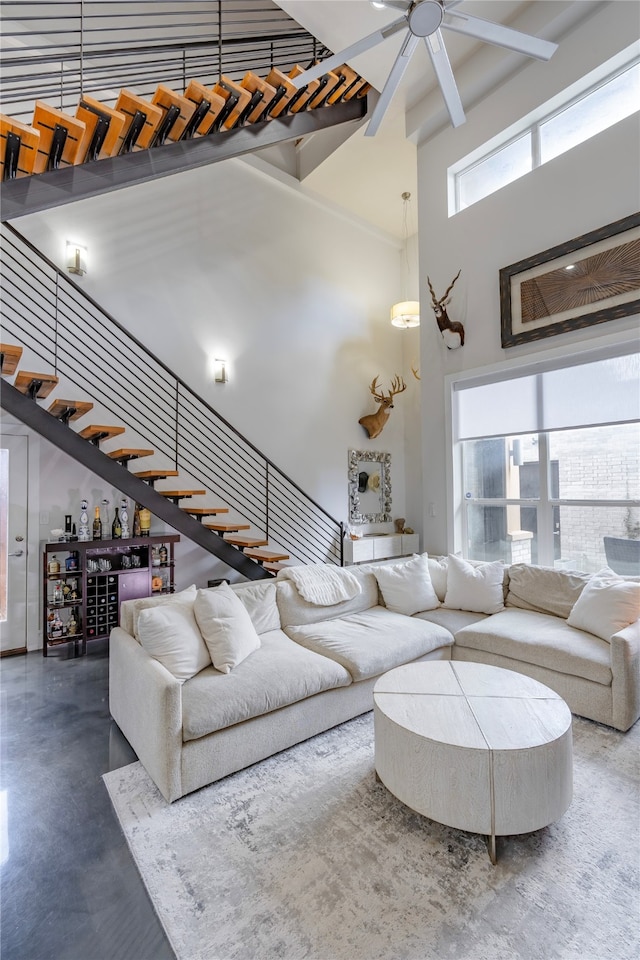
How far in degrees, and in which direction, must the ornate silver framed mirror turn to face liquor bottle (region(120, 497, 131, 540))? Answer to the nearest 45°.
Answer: approximately 90° to its right

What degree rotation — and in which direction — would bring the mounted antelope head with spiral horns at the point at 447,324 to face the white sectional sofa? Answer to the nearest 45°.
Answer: approximately 45° to its left

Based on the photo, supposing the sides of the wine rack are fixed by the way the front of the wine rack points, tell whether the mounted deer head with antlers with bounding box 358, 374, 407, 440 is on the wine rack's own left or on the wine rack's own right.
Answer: on the wine rack's own left

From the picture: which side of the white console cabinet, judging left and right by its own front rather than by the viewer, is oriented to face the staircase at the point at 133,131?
right

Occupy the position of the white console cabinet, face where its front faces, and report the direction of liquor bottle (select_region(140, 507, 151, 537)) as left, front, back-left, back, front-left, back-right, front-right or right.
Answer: right

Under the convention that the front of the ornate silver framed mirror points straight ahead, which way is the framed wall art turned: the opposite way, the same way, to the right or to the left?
to the right

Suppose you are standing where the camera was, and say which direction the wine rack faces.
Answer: facing the viewer and to the right of the viewer

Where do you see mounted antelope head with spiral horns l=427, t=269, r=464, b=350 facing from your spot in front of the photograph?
facing the viewer and to the left of the viewer

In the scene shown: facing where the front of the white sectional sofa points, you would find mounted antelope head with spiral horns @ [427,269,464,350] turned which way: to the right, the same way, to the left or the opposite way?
to the right

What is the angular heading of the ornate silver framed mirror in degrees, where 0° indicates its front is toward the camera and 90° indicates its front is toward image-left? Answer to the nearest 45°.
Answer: approximately 315°

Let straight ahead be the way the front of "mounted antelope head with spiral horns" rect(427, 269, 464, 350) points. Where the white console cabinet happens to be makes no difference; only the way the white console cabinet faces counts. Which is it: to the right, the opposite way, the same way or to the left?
to the left

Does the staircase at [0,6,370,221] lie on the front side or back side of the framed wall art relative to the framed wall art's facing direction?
on the front side

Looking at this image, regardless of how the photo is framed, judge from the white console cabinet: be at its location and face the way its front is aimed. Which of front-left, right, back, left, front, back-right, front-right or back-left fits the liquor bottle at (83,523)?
right
